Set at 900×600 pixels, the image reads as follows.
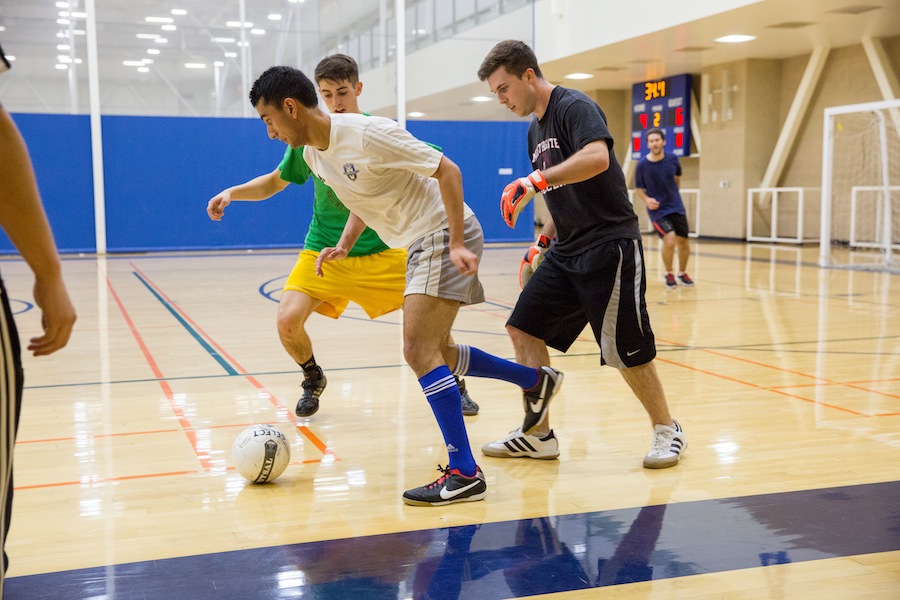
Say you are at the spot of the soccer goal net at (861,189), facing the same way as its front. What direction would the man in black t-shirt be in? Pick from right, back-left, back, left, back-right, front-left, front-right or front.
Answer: front-left

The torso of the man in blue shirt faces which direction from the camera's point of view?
toward the camera

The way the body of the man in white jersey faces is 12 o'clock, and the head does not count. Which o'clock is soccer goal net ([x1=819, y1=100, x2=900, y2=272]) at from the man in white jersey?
The soccer goal net is roughly at 4 o'clock from the man in white jersey.

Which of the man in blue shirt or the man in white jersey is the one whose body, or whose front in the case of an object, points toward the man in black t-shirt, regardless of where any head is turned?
the man in blue shirt

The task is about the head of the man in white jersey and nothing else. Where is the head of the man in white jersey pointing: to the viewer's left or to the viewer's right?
to the viewer's left

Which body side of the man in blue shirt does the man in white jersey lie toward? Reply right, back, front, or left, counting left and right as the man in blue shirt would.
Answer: front

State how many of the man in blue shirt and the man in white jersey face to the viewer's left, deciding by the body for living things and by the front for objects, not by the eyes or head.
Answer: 1

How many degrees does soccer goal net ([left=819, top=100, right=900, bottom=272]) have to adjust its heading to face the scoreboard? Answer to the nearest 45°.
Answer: approximately 90° to its right

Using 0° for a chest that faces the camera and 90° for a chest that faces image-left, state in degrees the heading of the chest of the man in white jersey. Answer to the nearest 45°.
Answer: approximately 90°

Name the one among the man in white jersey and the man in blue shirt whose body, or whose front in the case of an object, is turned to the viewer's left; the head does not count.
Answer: the man in white jersey
